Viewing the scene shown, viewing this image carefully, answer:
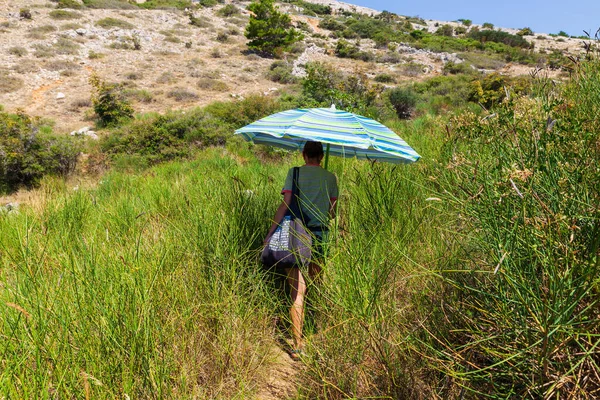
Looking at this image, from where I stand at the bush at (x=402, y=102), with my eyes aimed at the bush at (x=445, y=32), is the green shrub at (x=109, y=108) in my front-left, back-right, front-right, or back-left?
back-left

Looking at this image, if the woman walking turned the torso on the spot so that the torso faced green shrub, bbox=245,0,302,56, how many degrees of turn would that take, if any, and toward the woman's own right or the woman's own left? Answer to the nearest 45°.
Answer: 0° — they already face it

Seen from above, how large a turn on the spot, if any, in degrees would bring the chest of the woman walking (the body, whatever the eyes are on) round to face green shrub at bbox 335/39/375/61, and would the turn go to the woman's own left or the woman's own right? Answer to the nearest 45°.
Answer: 0° — they already face it

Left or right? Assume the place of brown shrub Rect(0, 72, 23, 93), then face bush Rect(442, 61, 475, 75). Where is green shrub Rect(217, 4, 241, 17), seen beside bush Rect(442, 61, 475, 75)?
left

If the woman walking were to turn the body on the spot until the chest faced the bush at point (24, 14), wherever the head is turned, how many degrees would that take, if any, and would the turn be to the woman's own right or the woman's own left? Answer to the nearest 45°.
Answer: approximately 45° to the woman's own left

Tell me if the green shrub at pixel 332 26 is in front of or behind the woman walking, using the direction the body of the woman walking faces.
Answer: in front

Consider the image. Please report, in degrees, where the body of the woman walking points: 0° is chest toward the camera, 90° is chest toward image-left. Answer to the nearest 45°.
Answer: approximately 180°

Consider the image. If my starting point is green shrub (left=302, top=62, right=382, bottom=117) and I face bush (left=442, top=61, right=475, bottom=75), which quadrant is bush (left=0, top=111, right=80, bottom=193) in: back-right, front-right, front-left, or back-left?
back-left

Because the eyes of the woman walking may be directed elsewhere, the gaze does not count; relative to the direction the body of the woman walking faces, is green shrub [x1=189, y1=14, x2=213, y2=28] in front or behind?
in front

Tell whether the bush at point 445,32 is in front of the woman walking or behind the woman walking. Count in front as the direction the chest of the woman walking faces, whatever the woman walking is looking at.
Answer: in front

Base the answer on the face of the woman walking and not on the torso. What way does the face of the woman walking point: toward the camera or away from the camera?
away from the camera
